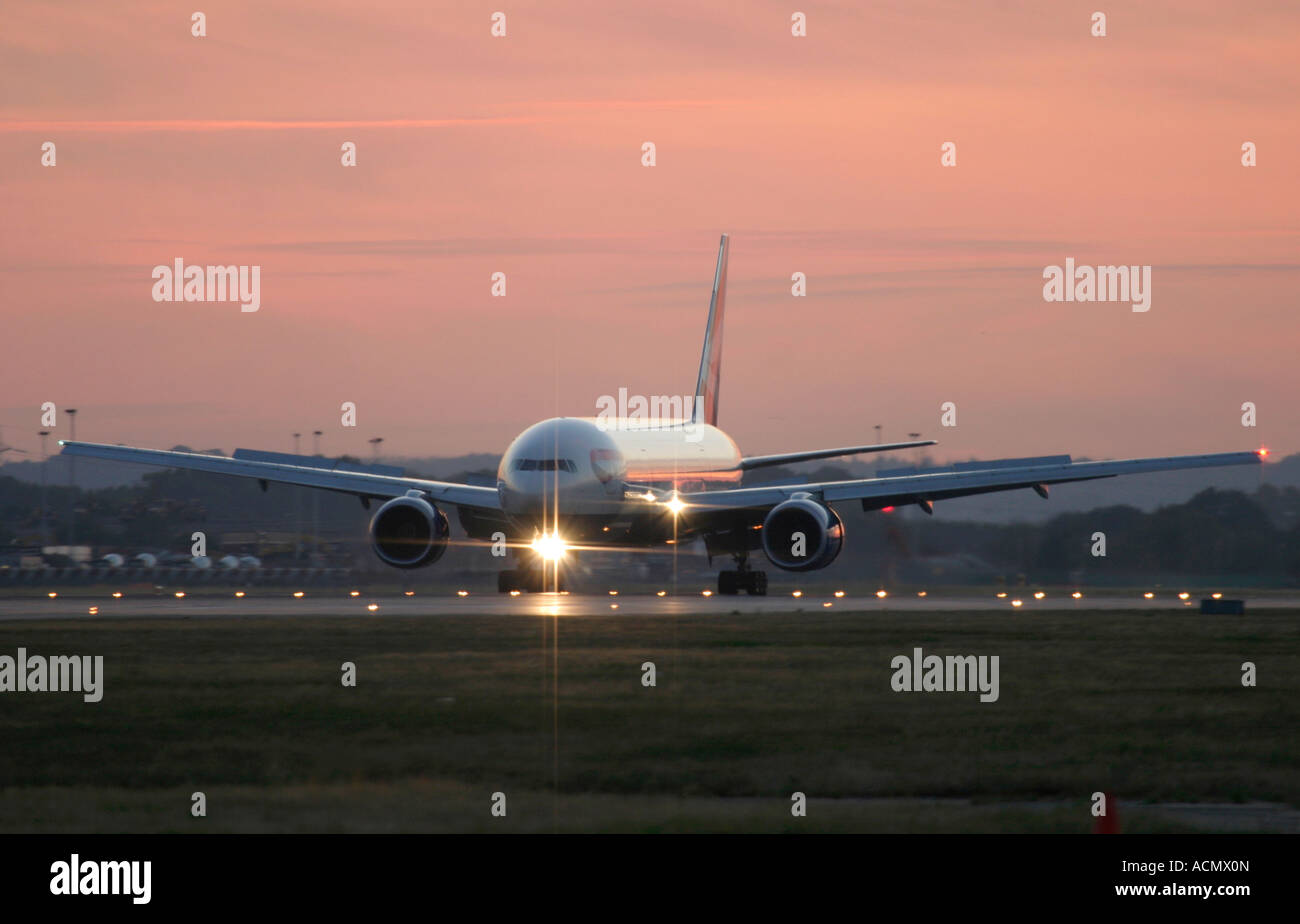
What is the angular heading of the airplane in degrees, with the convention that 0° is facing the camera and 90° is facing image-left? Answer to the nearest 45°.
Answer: approximately 0°
